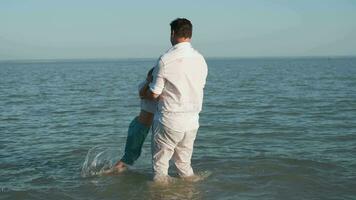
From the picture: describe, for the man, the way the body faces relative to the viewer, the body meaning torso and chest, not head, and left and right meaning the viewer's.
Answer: facing away from the viewer and to the left of the viewer
